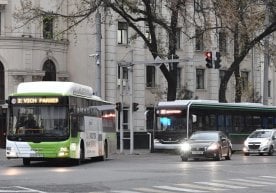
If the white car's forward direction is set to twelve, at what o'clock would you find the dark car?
The dark car is roughly at 11 o'clock from the white car.

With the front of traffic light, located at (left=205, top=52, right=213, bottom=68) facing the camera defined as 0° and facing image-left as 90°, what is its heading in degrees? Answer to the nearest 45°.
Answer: approximately 0°

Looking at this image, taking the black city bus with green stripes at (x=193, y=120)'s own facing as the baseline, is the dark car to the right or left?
on its left

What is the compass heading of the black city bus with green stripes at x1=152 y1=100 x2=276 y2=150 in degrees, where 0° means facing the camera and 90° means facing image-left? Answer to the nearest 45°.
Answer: approximately 45°

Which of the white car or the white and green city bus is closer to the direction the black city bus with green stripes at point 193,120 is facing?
the white and green city bus
